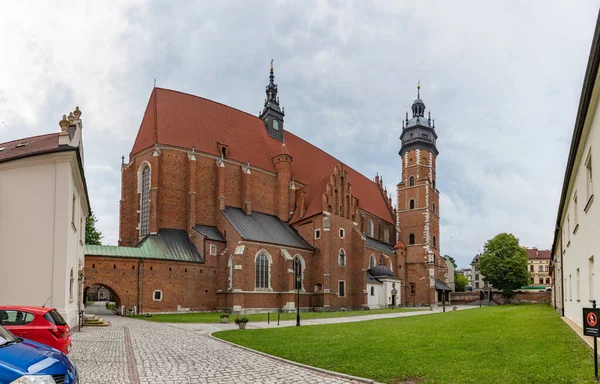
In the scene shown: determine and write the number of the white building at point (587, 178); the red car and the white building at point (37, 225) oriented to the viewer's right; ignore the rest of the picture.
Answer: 1

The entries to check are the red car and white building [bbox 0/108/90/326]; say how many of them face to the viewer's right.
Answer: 1

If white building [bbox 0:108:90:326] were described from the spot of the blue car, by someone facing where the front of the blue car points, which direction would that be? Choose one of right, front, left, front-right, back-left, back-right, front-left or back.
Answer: back-left

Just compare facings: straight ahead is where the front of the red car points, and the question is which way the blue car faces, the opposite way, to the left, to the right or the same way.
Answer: the opposite way

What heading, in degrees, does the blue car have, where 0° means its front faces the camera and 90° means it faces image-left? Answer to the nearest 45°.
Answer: approximately 315°

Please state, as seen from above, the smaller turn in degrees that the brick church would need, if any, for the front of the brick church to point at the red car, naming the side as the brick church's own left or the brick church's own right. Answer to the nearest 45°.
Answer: approximately 135° to the brick church's own right

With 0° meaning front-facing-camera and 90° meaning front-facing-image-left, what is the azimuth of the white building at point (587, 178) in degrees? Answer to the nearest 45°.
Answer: approximately 90°

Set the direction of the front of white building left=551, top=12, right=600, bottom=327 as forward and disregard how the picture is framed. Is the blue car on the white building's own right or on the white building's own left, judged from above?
on the white building's own left

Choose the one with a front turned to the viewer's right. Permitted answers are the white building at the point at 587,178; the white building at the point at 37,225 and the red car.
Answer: the white building at the point at 37,225

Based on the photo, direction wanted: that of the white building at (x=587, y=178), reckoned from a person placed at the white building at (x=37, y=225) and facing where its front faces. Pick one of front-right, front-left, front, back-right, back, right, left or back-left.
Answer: front-right

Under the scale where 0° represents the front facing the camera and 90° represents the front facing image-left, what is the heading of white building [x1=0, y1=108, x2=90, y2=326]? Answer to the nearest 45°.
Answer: approximately 270°

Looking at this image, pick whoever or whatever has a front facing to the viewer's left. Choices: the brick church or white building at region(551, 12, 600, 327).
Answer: the white building
